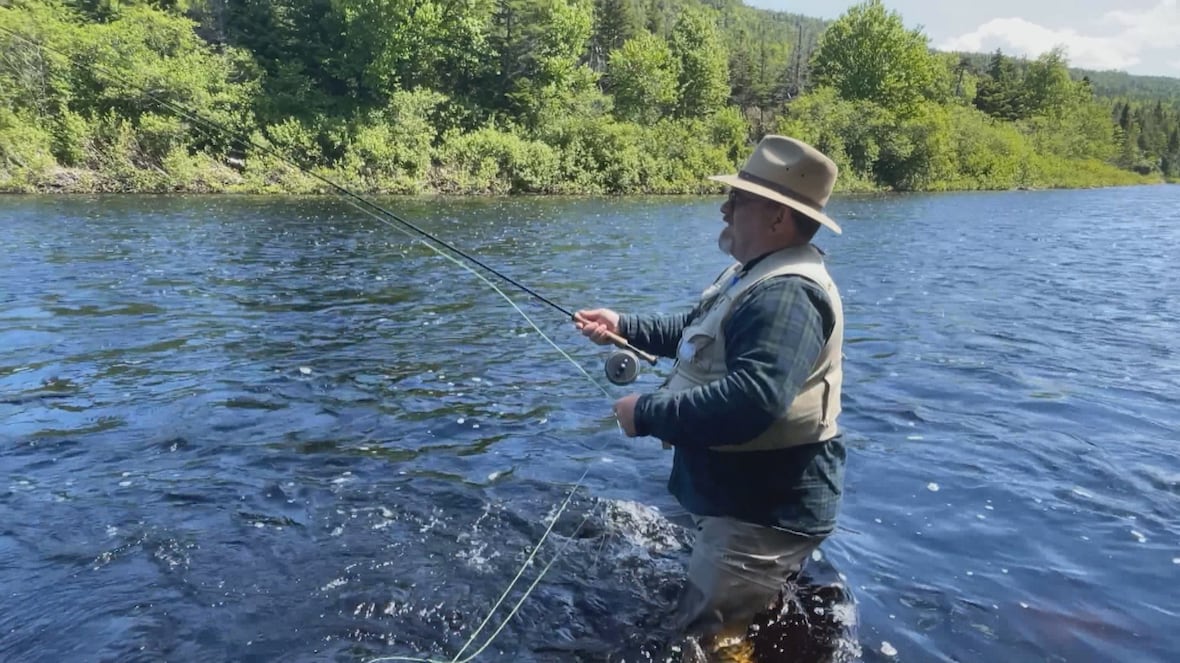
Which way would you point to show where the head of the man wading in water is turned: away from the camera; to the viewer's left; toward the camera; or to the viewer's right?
to the viewer's left

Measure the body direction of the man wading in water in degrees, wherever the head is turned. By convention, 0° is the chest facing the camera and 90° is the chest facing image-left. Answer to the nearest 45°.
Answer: approximately 90°
